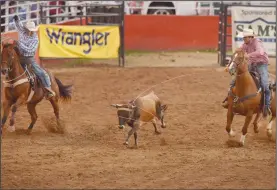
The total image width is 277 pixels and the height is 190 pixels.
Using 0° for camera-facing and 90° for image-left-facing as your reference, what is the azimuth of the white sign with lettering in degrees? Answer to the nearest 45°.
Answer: approximately 0°

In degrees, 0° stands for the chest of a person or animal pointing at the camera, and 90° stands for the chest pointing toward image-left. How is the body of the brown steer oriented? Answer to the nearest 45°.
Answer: approximately 45°

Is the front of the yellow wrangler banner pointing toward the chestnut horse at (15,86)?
yes

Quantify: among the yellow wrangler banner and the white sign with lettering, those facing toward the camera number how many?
2

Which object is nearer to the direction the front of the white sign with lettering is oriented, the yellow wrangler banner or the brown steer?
the brown steer

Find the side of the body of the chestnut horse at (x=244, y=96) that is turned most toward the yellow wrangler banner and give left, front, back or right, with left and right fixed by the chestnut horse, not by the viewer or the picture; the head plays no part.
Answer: right
